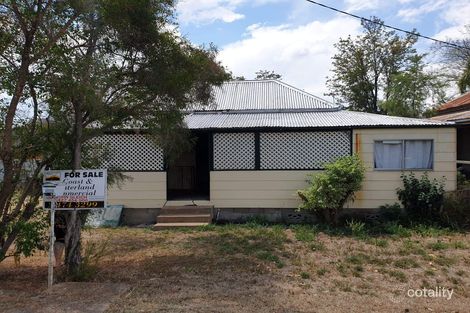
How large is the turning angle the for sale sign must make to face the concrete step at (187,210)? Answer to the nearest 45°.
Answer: approximately 135° to its left

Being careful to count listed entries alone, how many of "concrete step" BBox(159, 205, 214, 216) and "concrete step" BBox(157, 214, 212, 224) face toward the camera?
2

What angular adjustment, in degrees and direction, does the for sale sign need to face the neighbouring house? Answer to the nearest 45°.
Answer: approximately 135° to its left

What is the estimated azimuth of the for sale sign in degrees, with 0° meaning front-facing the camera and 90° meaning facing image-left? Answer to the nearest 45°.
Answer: approximately 0°

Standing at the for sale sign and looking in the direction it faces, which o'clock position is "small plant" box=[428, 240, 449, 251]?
The small plant is roughly at 9 o'clock from the for sale sign.

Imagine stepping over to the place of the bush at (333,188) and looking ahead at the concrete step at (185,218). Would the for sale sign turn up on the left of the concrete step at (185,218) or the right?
left

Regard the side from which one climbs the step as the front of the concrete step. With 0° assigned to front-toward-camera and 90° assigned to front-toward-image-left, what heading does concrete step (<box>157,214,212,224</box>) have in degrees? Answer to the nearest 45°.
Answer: approximately 0°
